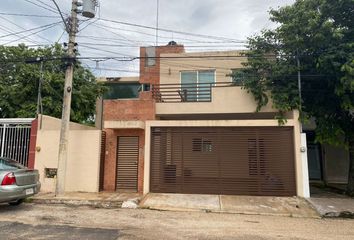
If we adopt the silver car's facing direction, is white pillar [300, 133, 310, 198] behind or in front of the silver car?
behind

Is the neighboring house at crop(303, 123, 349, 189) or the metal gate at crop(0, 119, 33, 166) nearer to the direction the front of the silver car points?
the metal gate

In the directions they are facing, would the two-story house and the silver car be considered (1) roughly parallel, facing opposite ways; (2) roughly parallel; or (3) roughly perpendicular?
roughly perpendicular

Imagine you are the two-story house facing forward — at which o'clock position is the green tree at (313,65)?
The green tree is roughly at 9 o'clock from the two-story house.

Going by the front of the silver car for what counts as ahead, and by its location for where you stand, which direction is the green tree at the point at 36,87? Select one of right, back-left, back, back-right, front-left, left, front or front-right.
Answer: front-right

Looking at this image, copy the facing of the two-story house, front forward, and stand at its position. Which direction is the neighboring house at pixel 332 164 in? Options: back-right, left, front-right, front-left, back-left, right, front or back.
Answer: back-left

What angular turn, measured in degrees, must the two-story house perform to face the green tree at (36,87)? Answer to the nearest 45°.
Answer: approximately 135° to its right

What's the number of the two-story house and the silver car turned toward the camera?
1

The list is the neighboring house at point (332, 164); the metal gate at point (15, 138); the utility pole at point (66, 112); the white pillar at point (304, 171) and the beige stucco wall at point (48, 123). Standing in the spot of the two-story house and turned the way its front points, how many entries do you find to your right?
3

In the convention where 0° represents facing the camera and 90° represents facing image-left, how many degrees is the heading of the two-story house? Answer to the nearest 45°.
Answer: approximately 0°

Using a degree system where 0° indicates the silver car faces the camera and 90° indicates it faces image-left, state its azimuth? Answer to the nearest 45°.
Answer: approximately 135°

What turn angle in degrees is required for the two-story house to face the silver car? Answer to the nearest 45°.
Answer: approximately 45° to its right

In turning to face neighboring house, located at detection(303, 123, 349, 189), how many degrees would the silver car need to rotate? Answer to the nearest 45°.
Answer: approximately 135° to its right
